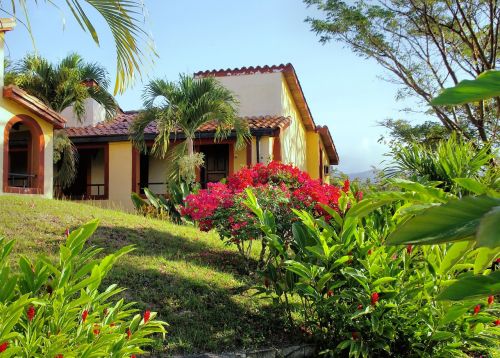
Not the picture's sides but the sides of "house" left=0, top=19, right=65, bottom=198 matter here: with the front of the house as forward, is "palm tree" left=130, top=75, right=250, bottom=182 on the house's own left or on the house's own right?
on the house's own left

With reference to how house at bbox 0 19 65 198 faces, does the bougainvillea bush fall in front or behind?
in front

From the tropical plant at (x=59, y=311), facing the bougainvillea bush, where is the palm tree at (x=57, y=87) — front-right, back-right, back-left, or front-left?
front-left

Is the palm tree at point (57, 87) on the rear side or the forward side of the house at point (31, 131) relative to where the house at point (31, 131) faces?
on the rear side

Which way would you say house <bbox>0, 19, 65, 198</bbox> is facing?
toward the camera

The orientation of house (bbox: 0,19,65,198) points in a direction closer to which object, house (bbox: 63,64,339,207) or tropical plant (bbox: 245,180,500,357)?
the tropical plant

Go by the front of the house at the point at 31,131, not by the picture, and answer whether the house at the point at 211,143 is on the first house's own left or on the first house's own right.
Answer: on the first house's own left

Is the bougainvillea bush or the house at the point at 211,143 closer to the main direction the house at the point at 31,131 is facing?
the bougainvillea bush

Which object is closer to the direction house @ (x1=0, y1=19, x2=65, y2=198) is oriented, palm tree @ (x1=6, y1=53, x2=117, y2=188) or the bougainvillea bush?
the bougainvillea bush

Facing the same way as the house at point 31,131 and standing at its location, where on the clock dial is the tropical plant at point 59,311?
The tropical plant is roughly at 12 o'clock from the house.
